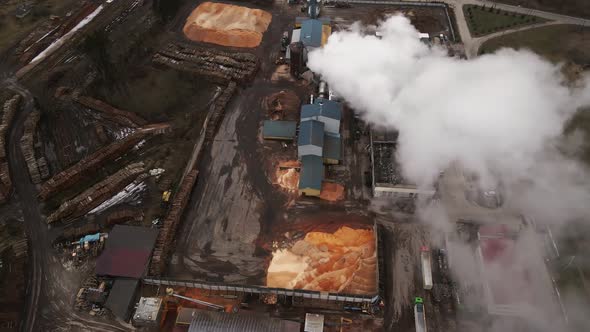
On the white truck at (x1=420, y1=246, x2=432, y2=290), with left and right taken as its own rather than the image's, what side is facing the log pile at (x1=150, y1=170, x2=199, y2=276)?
left

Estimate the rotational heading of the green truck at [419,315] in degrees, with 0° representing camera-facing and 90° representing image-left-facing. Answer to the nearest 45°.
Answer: approximately 180°

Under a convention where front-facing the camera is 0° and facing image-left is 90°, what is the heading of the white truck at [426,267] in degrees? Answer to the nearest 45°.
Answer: approximately 180°

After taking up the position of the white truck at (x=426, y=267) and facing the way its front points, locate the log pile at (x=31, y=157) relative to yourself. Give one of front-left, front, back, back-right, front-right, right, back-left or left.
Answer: left

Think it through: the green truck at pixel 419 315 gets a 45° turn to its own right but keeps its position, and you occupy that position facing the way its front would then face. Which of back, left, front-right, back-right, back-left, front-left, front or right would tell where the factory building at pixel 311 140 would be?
left

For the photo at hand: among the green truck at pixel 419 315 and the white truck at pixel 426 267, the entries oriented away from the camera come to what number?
2

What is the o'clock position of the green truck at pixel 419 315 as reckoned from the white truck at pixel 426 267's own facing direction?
the green truck at pixel 419 315 is roughly at 6 o'clock from the white truck at pixel 426 267.

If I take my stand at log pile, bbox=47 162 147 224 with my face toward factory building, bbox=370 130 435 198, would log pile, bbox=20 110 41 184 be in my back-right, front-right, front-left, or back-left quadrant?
back-left

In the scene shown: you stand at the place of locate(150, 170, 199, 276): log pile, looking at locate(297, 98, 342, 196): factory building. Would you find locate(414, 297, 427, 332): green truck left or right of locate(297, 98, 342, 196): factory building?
right

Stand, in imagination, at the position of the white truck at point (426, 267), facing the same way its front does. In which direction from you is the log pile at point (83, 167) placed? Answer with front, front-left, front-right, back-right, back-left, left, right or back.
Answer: left

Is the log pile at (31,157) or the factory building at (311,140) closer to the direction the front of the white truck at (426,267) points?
the factory building

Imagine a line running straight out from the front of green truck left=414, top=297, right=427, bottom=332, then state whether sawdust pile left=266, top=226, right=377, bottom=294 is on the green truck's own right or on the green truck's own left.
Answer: on the green truck's own left

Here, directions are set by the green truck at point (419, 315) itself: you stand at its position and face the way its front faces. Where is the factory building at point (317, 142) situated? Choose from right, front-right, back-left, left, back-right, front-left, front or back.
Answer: front-left

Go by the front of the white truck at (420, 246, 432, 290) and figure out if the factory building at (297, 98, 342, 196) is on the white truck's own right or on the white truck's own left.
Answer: on the white truck's own left
